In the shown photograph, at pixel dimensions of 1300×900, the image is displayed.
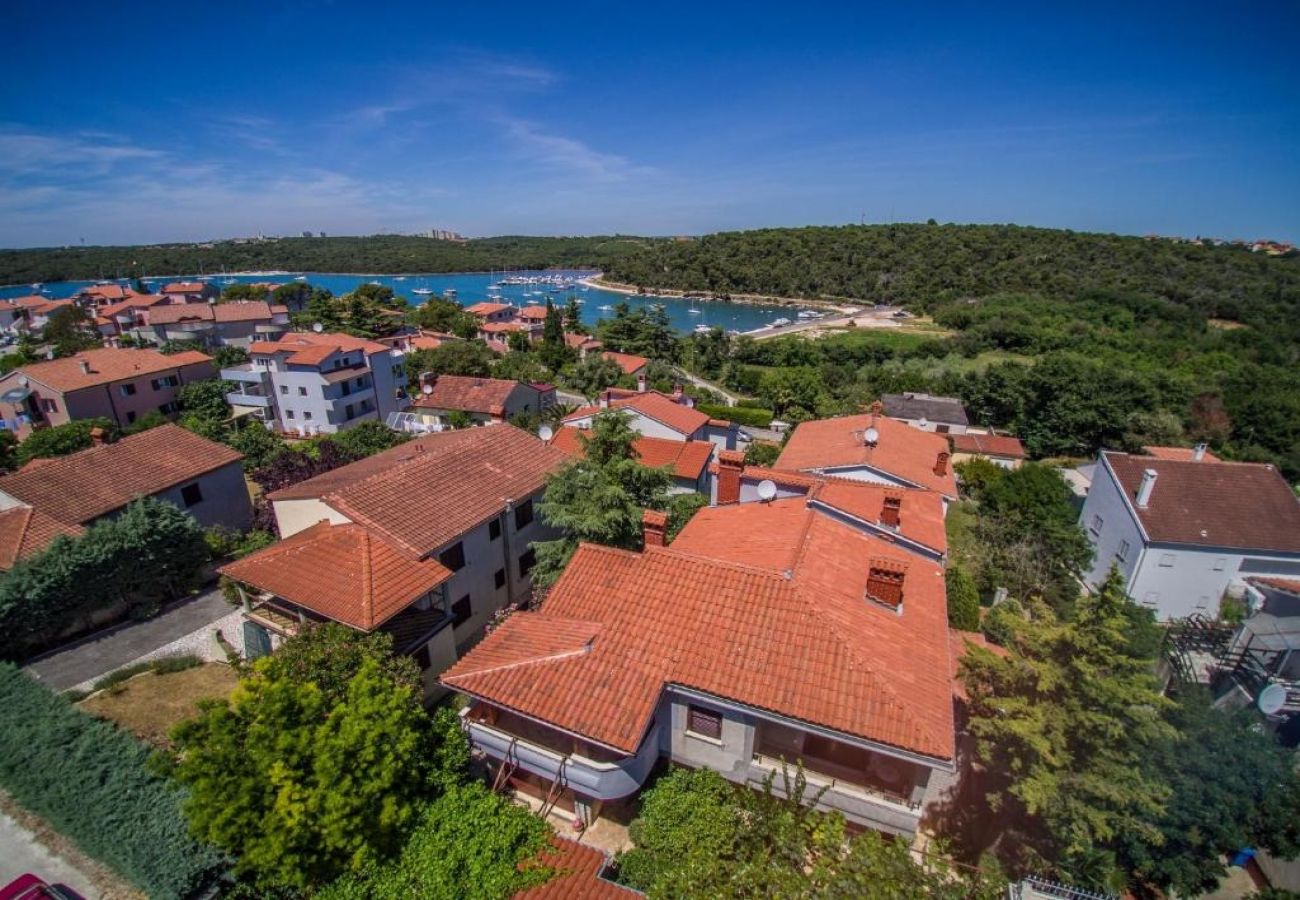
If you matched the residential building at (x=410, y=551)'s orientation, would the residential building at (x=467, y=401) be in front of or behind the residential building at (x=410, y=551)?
behind

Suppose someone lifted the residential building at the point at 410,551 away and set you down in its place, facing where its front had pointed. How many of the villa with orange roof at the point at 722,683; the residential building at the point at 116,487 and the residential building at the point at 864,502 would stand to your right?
1

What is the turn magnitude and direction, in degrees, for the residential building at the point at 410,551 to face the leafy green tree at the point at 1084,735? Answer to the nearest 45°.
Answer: approximately 90° to its left

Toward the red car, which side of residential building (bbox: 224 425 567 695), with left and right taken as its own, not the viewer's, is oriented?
front

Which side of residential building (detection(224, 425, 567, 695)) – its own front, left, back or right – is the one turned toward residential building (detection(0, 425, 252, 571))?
right

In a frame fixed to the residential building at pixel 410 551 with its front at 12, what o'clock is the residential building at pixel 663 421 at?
the residential building at pixel 663 421 is roughly at 6 o'clock from the residential building at pixel 410 551.

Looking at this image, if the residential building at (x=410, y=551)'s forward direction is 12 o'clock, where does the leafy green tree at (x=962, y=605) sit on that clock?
The leafy green tree is roughly at 8 o'clock from the residential building.

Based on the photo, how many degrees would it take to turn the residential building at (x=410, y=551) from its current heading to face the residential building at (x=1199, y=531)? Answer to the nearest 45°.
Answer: approximately 135° to its left

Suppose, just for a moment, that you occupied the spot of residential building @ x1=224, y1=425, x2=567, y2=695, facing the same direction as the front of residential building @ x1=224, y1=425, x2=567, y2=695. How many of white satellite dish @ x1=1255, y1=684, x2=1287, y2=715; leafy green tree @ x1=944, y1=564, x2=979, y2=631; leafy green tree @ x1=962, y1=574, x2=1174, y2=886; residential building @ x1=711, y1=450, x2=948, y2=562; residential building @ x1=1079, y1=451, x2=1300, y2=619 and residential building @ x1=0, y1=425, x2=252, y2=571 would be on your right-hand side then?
1

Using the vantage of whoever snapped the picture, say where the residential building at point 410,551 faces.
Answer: facing the viewer and to the left of the viewer

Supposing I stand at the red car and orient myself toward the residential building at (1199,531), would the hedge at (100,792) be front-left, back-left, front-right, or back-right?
front-left

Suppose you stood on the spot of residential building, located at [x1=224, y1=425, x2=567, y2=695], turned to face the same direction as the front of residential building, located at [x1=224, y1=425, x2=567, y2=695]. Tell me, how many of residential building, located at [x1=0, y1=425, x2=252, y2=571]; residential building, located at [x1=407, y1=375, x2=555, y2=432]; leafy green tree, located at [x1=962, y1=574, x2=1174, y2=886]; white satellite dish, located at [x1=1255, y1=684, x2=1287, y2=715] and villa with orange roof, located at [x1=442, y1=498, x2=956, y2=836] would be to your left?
3

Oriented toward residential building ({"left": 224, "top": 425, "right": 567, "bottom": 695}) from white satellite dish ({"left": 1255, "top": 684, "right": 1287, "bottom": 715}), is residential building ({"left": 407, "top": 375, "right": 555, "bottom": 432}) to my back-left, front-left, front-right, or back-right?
front-right

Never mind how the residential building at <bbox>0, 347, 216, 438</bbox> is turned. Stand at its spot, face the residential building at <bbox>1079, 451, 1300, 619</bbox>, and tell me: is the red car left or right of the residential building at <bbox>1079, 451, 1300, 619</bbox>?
right

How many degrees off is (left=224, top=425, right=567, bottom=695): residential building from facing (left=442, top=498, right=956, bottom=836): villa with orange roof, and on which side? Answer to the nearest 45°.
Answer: approximately 90° to its left
